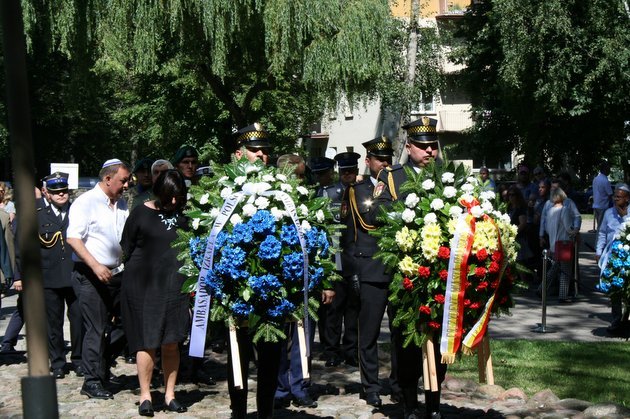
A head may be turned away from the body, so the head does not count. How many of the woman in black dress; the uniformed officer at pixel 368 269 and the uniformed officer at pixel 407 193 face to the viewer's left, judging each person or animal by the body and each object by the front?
0

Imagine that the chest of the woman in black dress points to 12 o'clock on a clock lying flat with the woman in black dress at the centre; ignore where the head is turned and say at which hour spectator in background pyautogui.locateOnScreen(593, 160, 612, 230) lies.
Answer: The spectator in background is roughly at 9 o'clock from the woman in black dress.

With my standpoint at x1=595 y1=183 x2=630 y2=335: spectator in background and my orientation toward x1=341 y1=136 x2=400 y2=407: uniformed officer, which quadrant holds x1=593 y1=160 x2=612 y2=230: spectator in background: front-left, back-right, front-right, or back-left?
back-right

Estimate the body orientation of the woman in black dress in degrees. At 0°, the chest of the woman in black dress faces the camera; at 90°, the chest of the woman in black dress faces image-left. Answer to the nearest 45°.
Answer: approximately 315°

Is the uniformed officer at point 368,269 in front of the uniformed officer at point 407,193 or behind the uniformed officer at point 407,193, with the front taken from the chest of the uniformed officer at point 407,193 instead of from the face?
behind

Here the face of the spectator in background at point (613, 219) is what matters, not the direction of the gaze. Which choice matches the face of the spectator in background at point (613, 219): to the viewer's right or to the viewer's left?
to the viewer's left

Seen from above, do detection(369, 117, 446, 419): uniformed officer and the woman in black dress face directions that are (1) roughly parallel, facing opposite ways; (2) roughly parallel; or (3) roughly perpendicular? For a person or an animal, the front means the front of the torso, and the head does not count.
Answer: roughly parallel

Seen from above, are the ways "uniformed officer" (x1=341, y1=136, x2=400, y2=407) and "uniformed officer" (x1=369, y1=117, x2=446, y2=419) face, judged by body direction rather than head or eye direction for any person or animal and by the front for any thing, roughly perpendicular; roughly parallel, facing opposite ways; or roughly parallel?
roughly parallel

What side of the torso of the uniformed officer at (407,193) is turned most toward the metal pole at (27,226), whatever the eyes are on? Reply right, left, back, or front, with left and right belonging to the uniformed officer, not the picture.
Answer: right

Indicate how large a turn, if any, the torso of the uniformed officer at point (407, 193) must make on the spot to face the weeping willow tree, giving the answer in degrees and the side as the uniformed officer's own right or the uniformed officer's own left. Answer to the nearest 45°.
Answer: approximately 135° to the uniformed officer's own left

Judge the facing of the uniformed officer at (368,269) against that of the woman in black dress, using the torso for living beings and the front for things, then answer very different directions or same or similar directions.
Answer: same or similar directions

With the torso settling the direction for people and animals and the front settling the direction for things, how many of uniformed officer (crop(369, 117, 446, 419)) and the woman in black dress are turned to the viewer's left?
0

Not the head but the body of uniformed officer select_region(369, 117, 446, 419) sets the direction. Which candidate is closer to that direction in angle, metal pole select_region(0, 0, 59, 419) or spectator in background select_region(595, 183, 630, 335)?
the metal pole
